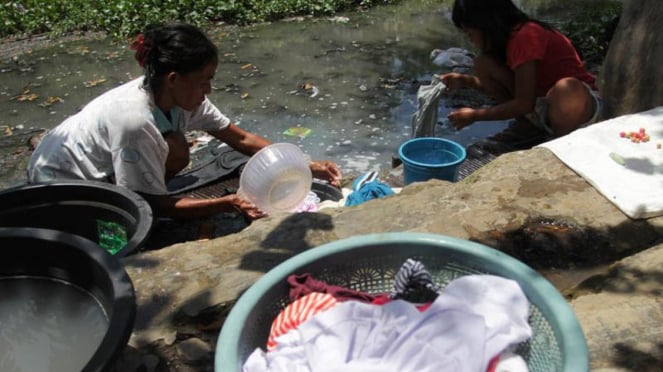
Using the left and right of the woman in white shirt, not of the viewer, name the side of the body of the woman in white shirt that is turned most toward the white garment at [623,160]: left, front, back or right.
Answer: front

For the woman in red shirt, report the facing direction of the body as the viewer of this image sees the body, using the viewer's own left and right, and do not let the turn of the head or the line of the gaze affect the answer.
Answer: facing to the left of the viewer

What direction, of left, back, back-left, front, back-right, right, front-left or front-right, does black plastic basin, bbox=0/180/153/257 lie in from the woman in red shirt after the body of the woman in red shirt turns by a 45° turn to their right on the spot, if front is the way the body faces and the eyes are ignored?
left

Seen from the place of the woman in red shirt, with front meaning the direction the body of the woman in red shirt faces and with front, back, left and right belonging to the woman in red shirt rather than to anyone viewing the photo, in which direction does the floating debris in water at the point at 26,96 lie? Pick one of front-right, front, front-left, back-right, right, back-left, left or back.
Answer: front

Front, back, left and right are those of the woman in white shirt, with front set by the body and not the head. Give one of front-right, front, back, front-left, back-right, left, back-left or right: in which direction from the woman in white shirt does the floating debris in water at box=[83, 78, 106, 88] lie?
left

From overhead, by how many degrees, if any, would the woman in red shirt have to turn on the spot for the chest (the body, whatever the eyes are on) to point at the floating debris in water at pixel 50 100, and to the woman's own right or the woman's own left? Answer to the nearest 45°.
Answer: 0° — they already face it

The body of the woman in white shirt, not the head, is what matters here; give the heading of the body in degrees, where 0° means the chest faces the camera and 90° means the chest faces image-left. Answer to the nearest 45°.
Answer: approximately 270°

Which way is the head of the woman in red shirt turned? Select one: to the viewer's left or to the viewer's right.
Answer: to the viewer's left

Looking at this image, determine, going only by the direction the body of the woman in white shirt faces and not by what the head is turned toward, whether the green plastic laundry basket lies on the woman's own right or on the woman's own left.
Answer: on the woman's own right

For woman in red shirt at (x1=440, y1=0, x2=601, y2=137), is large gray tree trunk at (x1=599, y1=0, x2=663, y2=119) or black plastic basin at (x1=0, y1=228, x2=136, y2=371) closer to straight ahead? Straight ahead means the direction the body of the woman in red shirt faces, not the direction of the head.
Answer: the black plastic basin

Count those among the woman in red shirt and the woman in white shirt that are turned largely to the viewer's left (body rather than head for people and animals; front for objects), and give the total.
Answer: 1

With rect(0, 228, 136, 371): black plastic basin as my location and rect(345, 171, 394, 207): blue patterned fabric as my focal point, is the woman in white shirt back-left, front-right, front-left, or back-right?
front-left

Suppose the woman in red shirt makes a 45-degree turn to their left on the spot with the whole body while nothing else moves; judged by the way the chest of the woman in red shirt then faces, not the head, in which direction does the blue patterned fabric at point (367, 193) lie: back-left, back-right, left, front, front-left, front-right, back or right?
front

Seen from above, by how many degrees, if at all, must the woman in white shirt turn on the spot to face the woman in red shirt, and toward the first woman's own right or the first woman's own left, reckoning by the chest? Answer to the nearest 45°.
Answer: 0° — they already face them

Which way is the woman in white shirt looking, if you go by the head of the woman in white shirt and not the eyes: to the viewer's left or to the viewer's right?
to the viewer's right
